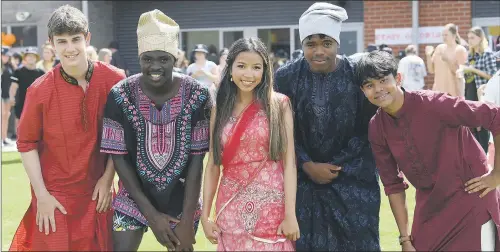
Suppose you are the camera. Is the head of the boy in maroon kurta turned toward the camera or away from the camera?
toward the camera

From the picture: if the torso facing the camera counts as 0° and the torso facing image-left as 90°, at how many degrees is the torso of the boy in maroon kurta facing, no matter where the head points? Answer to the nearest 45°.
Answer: approximately 45°

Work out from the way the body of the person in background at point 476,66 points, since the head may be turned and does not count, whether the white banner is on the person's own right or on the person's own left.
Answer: on the person's own right

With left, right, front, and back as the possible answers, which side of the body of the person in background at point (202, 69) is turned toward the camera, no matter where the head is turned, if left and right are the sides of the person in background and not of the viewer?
front

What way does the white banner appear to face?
toward the camera

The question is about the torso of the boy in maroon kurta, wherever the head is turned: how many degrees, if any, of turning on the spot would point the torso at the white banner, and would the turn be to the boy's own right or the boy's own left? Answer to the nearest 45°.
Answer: approximately 135° to the boy's own right

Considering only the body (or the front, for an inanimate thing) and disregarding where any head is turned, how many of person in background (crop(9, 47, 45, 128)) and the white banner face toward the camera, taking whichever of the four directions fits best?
2

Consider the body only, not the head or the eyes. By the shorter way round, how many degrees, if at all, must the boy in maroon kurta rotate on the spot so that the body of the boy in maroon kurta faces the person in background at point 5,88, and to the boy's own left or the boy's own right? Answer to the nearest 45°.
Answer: approximately 90° to the boy's own right

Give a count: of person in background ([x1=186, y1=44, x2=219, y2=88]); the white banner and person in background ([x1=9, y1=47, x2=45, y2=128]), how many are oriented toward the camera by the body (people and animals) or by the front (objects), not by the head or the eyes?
3

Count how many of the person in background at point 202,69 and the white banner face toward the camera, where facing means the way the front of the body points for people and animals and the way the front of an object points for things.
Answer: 2
